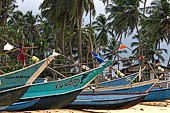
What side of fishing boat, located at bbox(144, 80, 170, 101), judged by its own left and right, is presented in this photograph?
right

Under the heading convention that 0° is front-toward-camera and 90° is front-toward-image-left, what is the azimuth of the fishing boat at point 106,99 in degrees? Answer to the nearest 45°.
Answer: approximately 270°

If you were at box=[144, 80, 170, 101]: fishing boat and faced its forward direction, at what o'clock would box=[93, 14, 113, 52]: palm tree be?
The palm tree is roughly at 8 o'clock from the fishing boat.

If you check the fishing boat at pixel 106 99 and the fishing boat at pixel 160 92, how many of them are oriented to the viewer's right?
2

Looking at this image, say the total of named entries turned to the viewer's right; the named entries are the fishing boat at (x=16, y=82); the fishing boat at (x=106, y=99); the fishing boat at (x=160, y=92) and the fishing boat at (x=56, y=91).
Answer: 4

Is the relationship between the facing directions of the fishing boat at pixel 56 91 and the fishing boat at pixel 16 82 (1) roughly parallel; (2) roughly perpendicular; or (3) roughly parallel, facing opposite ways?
roughly parallel

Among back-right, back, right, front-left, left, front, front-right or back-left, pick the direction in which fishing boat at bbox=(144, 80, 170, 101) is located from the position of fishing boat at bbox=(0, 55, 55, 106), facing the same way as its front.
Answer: front-left

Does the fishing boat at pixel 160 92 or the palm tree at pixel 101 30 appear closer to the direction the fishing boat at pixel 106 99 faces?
the fishing boat

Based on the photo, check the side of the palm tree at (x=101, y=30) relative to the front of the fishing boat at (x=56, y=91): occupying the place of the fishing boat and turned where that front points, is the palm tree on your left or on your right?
on your left

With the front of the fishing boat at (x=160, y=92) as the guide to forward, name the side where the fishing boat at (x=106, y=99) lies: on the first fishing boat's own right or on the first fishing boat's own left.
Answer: on the first fishing boat's own right

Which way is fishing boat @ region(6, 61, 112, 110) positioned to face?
to the viewer's right

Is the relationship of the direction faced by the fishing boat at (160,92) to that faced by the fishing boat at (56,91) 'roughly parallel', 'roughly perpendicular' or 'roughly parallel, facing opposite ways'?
roughly parallel

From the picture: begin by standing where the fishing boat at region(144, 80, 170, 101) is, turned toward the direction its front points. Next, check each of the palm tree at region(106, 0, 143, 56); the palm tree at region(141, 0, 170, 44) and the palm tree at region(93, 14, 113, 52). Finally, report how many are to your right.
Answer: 0
